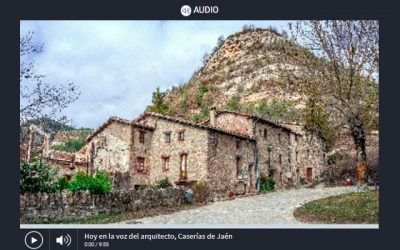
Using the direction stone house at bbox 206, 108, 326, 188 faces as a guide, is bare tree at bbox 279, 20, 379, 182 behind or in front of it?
in front

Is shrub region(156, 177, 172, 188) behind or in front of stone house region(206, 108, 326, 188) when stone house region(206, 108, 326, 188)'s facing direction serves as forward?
in front

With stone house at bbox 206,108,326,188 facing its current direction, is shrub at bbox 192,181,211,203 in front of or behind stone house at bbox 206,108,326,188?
in front

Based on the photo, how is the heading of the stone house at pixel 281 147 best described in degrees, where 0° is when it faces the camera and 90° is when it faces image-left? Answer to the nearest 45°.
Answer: approximately 0°
